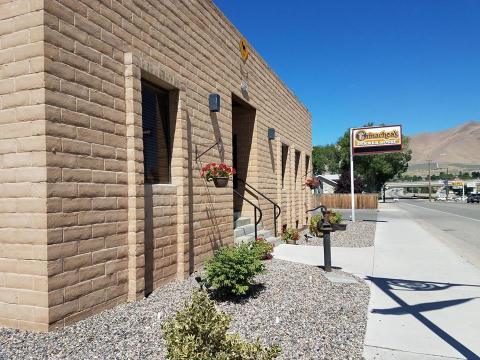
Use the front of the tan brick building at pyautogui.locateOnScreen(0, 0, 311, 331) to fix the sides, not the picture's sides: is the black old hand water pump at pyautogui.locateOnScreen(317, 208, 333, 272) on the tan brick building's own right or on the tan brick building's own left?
on the tan brick building's own left

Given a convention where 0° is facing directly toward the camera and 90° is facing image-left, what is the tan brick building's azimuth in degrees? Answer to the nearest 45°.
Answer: approximately 315°

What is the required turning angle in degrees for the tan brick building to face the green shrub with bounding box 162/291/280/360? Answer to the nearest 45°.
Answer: approximately 45° to its right

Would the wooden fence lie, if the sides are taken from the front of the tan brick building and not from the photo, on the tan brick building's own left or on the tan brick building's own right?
on the tan brick building's own left

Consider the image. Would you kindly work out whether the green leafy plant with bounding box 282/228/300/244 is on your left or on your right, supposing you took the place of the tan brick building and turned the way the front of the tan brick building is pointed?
on your left

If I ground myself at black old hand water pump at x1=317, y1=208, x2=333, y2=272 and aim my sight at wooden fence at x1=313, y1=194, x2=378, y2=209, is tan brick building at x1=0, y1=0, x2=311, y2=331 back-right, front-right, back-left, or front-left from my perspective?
back-left

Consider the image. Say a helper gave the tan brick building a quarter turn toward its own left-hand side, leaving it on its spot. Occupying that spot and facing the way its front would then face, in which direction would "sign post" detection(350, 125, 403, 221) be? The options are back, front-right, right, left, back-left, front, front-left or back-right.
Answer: front
